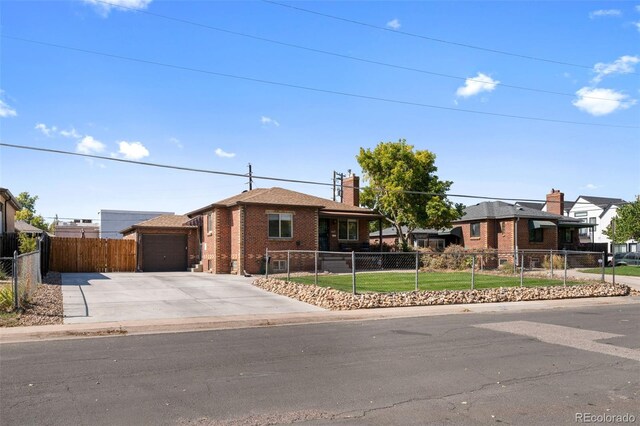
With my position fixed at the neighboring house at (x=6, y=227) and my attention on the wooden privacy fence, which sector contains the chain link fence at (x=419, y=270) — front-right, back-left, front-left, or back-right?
front-right

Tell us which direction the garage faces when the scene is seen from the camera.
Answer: facing the viewer

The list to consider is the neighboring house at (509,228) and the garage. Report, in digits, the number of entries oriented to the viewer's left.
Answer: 0

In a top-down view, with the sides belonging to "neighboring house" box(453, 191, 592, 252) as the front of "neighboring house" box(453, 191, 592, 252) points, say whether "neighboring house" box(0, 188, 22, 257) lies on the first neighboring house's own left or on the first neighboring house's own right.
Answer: on the first neighboring house's own right

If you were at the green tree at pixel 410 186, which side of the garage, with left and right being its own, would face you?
left

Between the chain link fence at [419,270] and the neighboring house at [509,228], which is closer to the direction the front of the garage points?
the chain link fence

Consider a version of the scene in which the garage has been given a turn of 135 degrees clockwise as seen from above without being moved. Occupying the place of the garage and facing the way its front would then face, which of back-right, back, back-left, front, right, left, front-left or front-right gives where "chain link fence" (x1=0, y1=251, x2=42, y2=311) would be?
back-left

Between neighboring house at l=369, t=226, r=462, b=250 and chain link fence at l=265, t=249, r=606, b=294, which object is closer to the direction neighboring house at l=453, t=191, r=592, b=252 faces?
the chain link fence

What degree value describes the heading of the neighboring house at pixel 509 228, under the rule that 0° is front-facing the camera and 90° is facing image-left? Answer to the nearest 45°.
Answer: approximately 315°

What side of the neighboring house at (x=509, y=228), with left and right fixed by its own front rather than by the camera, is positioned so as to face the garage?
right
